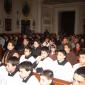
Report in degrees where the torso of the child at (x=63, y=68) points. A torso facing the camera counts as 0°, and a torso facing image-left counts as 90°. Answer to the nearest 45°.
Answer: approximately 45°

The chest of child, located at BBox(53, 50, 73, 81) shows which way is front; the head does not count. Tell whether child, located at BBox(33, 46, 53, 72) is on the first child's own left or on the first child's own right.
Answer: on the first child's own right

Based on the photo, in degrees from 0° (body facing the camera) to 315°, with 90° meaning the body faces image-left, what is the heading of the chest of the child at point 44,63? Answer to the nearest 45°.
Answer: approximately 45°
